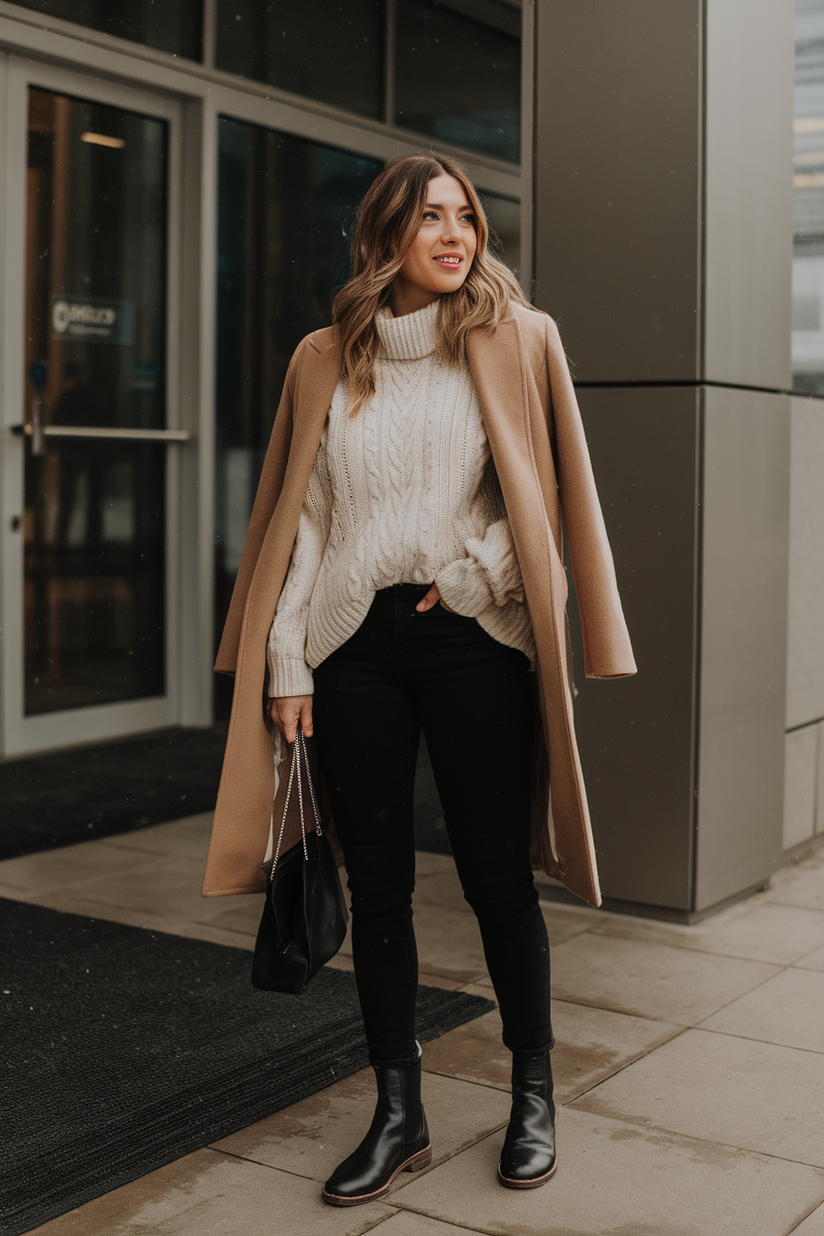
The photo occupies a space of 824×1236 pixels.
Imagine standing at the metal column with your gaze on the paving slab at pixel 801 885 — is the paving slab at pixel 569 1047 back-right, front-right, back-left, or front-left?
back-right

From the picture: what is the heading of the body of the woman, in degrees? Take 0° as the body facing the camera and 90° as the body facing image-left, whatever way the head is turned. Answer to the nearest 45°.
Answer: approximately 0°

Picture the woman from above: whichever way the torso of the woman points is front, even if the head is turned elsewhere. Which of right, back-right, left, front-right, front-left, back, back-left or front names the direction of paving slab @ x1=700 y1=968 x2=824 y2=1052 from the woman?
back-left

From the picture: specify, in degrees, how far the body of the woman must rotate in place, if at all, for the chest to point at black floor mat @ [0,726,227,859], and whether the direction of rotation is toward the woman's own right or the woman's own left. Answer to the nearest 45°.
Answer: approximately 135° to the woman's own right

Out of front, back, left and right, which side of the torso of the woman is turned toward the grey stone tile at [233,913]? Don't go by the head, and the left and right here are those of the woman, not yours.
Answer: back

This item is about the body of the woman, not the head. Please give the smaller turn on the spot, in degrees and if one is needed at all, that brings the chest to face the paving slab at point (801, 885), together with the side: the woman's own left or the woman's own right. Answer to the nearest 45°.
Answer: approximately 135° to the woman's own left

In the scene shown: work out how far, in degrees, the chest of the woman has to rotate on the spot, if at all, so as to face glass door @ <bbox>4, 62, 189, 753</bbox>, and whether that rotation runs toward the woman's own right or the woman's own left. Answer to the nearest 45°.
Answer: approximately 135° to the woman's own right

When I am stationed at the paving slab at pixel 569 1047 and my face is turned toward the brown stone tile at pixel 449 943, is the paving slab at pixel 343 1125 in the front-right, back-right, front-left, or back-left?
back-left

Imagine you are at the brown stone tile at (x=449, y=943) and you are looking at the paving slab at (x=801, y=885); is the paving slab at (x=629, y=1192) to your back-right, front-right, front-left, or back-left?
back-right

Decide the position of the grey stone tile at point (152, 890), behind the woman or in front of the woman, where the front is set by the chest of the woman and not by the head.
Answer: behind

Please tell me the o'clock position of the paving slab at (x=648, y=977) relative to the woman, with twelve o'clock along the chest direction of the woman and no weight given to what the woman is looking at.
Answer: The paving slab is roughly at 7 o'clock from the woman.

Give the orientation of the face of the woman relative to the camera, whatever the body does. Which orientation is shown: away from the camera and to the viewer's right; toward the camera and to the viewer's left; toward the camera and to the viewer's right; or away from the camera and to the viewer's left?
toward the camera and to the viewer's right
